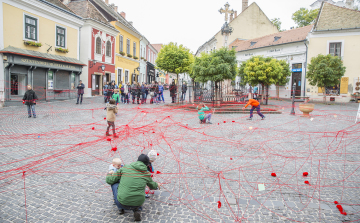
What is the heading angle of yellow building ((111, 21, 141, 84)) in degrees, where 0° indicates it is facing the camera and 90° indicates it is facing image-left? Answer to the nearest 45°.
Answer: approximately 315°

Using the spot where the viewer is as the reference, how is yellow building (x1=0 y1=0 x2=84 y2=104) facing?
facing the viewer and to the right of the viewer

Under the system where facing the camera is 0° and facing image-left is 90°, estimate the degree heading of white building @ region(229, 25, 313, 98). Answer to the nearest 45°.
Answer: approximately 45°

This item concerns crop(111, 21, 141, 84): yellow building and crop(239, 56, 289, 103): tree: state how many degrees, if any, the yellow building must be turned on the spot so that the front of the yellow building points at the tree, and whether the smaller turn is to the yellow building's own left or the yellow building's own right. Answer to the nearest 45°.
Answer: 0° — it already faces it

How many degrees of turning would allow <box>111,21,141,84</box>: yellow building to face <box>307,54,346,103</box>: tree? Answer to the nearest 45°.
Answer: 0° — it already faces it

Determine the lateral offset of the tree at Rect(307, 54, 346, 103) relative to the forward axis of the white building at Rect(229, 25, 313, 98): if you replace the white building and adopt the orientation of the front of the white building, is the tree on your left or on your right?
on your left

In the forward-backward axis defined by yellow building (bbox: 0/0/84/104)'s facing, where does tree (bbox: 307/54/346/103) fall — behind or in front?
in front

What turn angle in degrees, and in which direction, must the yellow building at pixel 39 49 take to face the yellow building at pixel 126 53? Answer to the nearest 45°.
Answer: approximately 90° to its left

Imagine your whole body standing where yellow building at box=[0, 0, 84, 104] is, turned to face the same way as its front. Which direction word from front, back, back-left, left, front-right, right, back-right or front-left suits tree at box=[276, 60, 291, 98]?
front-left
